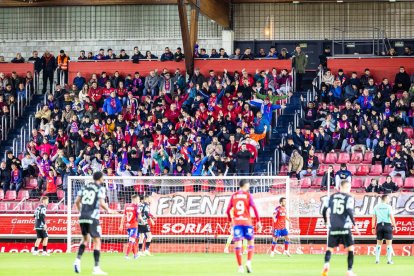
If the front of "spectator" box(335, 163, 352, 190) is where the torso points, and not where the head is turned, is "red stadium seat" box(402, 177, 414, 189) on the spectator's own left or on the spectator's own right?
on the spectator's own left

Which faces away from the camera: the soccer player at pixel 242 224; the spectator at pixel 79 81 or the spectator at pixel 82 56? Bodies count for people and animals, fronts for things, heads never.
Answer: the soccer player

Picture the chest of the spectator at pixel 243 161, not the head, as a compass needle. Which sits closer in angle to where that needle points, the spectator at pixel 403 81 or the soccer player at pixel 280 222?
the soccer player

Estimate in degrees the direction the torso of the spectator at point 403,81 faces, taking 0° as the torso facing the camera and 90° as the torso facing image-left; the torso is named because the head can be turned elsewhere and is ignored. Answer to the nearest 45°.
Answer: approximately 0°

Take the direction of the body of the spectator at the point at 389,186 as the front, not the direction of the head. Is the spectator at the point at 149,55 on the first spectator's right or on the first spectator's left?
on the first spectator's right

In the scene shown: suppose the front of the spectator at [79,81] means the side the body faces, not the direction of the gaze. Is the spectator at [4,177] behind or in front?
in front

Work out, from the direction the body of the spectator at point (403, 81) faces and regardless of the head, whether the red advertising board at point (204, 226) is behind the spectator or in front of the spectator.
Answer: in front

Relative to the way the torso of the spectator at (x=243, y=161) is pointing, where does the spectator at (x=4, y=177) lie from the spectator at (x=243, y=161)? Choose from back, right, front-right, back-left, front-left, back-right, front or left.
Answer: right

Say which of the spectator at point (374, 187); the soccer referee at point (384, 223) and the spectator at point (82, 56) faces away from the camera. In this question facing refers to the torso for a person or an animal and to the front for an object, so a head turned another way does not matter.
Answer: the soccer referee
